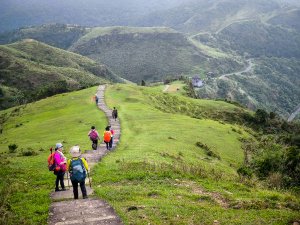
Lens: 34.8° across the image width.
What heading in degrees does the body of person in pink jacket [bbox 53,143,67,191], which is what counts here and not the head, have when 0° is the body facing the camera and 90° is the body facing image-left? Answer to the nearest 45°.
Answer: approximately 270°
